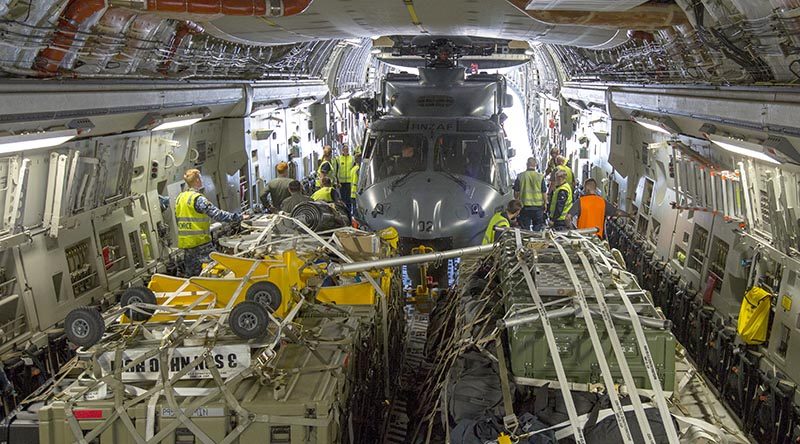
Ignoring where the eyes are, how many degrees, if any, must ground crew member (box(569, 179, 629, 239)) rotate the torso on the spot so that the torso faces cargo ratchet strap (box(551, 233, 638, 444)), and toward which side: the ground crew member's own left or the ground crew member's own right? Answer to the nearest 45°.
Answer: approximately 180°

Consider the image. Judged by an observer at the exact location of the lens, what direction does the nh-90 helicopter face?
facing the viewer

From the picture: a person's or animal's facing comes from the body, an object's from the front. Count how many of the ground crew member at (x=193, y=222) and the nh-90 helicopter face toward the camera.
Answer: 1

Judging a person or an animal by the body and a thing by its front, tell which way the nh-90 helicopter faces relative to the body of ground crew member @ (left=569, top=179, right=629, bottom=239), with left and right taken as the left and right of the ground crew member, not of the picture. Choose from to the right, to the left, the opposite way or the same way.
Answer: the opposite way

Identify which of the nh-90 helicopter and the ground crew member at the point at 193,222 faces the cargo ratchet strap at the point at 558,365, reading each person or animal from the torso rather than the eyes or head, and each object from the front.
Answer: the nh-90 helicopter

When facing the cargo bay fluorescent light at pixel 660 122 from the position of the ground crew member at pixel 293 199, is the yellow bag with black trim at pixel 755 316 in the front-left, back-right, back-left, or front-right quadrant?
front-right

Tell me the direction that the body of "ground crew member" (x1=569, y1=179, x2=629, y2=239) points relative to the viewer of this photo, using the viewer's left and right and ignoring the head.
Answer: facing away from the viewer

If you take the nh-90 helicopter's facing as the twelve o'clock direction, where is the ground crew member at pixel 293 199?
The ground crew member is roughly at 2 o'clock from the nh-90 helicopter.

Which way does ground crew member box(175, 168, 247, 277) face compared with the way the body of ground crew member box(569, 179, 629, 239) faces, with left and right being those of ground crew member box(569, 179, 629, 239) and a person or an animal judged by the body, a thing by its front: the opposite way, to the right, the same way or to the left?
the same way
